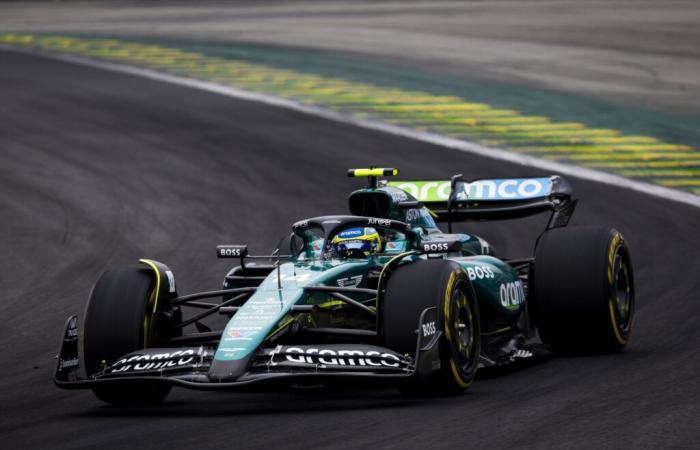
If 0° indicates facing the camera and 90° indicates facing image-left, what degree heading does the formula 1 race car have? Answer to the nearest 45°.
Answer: approximately 45°
